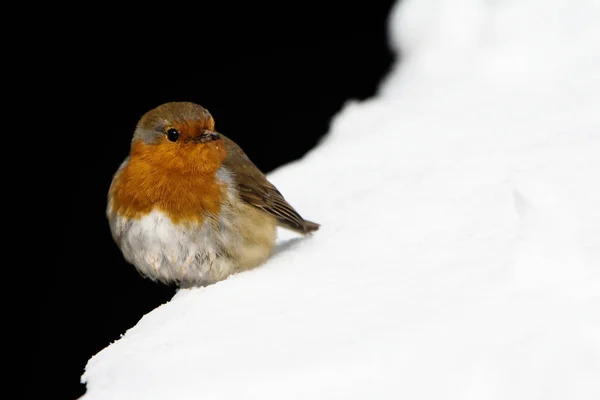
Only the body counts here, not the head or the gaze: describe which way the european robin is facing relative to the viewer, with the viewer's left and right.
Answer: facing the viewer and to the left of the viewer
